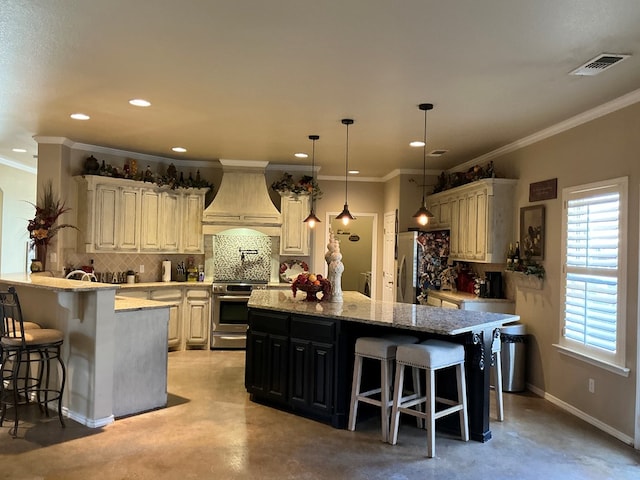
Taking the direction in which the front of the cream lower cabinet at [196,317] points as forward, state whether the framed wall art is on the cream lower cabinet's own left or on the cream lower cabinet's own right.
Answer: on the cream lower cabinet's own left

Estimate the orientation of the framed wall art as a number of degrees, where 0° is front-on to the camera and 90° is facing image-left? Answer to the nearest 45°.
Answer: approximately 45°

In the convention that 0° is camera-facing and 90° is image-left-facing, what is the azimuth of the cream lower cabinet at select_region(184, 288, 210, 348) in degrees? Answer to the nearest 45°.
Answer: approximately 0°

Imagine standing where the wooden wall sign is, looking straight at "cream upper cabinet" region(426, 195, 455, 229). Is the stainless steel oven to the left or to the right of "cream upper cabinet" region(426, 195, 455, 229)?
left

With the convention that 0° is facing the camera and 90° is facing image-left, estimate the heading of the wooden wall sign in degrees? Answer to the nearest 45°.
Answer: approximately 45°

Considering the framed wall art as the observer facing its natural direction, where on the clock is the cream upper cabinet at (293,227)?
The cream upper cabinet is roughly at 2 o'clock from the framed wall art.

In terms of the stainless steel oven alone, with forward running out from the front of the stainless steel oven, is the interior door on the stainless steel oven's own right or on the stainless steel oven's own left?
on the stainless steel oven's own left

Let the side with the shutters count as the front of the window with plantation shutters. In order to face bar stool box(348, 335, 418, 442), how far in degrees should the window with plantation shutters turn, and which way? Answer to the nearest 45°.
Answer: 0° — it already faces it

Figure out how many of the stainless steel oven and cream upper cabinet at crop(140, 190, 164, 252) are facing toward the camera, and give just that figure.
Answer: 2

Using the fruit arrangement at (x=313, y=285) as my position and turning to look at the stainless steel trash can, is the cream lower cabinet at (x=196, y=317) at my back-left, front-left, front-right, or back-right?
back-left
